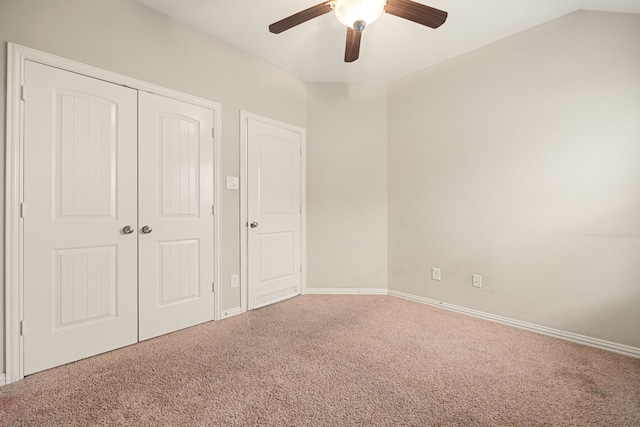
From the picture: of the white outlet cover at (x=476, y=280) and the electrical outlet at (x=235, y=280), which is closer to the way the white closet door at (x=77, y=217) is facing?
the white outlet cover

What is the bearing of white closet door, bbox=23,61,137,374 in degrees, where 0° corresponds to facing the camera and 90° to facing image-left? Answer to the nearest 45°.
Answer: approximately 315°

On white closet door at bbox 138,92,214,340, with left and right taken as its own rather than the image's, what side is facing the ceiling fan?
front

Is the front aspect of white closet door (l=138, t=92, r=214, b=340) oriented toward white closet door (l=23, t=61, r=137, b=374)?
no

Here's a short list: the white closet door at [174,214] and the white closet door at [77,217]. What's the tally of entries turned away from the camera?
0

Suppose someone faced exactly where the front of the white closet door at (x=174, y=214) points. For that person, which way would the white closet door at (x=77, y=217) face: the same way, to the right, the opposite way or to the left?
the same way

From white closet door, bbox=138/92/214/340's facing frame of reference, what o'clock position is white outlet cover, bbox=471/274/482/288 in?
The white outlet cover is roughly at 11 o'clock from the white closet door.

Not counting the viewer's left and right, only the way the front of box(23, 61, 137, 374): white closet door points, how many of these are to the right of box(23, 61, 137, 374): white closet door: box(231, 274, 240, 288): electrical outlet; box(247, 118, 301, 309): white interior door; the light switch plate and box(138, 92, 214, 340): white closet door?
0

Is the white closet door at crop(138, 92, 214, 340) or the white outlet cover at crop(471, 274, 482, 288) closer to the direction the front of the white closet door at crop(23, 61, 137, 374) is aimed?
the white outlet cover

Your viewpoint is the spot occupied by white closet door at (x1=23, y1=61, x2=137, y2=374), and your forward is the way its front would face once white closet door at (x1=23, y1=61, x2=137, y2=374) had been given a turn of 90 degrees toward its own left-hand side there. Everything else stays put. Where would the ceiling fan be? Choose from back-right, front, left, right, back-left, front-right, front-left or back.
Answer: right

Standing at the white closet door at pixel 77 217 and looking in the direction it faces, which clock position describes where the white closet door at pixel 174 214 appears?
the white closet door at pixel 174 214 is roughly at 10 o'clock from the white closet door at pixel 77 217.

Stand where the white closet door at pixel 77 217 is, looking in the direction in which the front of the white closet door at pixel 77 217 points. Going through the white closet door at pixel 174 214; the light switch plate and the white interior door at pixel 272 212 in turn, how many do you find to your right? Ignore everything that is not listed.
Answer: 0

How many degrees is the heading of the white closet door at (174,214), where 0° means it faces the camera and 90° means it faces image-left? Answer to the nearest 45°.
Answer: approximately 315°

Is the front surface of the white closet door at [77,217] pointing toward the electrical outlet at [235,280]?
no
